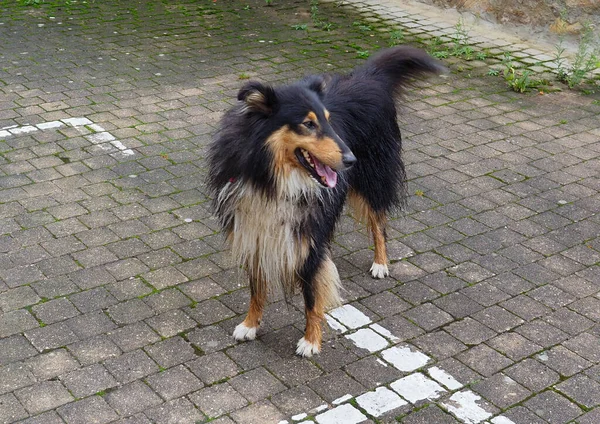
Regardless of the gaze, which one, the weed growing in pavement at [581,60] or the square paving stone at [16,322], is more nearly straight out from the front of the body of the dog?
the square paving stone

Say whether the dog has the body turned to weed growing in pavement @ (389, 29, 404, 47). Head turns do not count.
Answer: no

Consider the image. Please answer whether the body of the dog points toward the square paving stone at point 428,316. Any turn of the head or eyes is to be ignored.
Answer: no

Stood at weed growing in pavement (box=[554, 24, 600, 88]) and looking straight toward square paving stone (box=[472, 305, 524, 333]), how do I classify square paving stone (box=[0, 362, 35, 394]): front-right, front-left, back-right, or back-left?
front-right

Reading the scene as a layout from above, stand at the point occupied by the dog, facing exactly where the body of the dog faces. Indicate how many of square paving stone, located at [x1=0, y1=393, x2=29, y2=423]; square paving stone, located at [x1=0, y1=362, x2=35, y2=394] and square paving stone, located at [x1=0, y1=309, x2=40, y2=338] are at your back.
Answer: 0

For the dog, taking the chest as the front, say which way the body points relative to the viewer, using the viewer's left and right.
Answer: facing the viewer and to the left of the viewer

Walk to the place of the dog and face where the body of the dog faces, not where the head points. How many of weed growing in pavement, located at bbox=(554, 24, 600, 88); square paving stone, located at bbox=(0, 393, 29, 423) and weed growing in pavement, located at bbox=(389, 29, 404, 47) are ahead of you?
1

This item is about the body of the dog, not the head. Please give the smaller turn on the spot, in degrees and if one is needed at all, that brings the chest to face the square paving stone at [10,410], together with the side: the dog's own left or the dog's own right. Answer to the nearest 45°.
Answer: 0° — it already faces it

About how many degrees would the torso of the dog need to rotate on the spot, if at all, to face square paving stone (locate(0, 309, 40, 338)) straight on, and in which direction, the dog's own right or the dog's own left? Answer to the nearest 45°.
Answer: approximately 45° to the dog's own right

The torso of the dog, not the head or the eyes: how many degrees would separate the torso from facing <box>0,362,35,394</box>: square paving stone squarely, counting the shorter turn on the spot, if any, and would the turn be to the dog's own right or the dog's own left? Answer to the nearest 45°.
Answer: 0° — it already faces it

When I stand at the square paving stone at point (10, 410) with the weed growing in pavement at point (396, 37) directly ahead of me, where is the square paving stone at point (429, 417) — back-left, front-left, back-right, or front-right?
front-right

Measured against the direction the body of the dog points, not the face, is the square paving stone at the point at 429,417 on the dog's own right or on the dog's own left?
on the dog's own left
